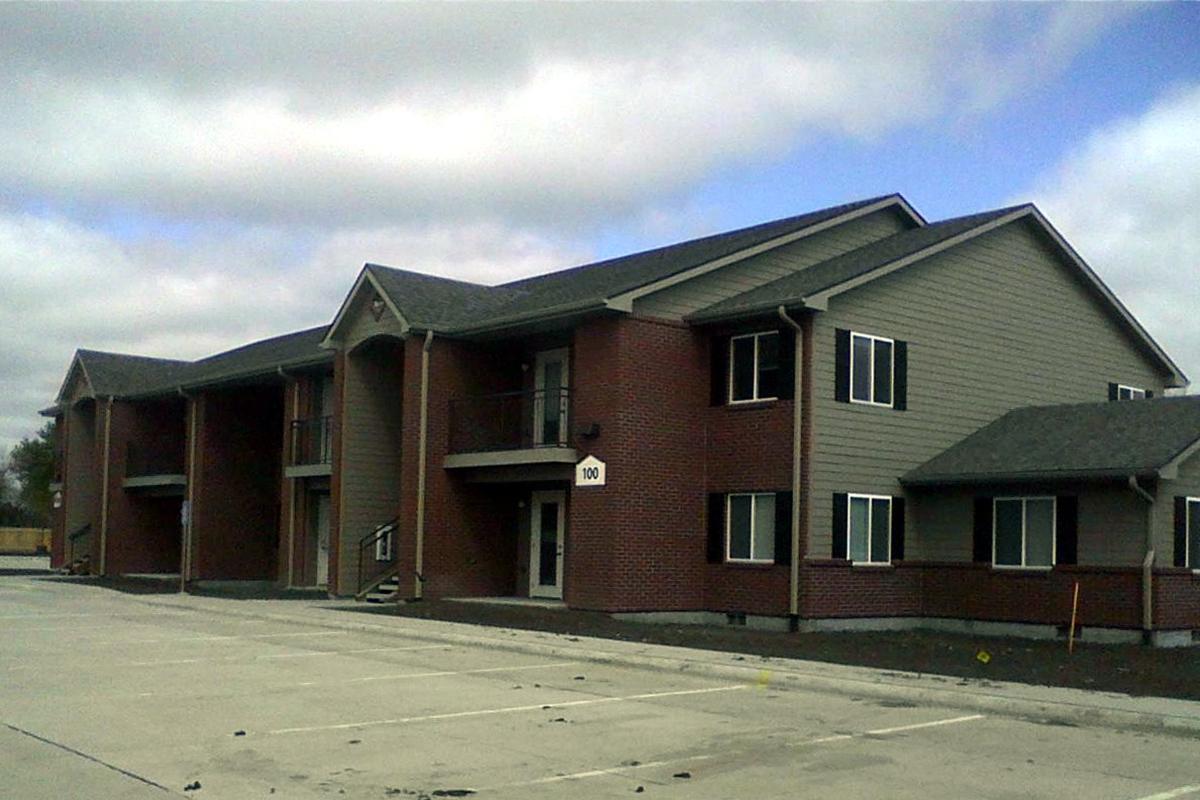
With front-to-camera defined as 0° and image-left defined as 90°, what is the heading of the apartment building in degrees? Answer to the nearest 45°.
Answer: approximately 45°
